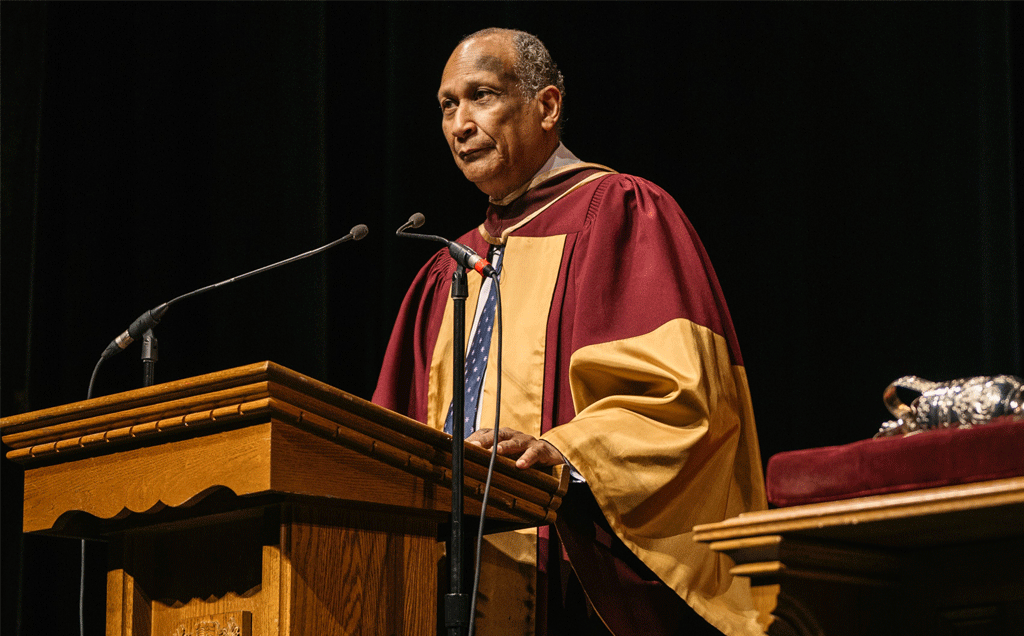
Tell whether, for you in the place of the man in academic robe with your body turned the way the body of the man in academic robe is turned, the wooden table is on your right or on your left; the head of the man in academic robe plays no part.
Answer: on your left

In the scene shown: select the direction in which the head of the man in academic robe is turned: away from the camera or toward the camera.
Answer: toward the camera

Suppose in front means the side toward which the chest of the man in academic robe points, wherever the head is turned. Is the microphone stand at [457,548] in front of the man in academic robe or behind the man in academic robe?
in front

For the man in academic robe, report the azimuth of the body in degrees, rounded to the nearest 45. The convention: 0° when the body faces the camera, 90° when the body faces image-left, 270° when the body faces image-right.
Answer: approximately 45°
